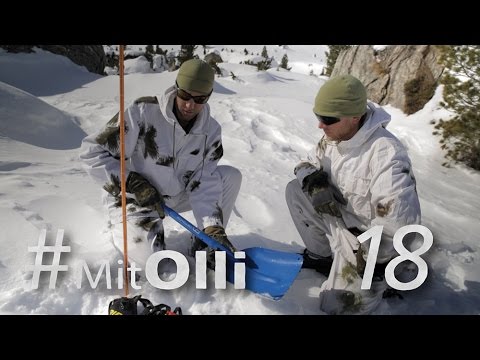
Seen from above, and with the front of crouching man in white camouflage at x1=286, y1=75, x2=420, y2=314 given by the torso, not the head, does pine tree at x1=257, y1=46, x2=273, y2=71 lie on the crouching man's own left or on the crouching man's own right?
on the crouching man's own right

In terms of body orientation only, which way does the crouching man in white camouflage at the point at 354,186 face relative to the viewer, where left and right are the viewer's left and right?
facing the viewer and to the left of the viewer

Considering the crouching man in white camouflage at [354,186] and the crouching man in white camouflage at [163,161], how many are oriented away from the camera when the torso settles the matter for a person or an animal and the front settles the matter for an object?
0

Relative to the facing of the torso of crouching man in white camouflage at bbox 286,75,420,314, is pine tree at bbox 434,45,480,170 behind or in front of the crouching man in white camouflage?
behind

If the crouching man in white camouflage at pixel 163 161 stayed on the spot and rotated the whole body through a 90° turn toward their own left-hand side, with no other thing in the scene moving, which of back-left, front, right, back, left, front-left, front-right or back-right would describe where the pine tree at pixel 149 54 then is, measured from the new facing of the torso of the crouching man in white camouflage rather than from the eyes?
front-left

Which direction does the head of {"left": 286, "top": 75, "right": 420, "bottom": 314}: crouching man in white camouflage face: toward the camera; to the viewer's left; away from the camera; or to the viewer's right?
to the viewer's left
